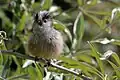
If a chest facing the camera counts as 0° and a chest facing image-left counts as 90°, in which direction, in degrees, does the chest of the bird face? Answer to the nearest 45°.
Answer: approximately 0°

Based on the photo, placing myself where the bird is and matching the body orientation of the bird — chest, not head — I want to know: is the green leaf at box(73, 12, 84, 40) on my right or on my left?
on my left
